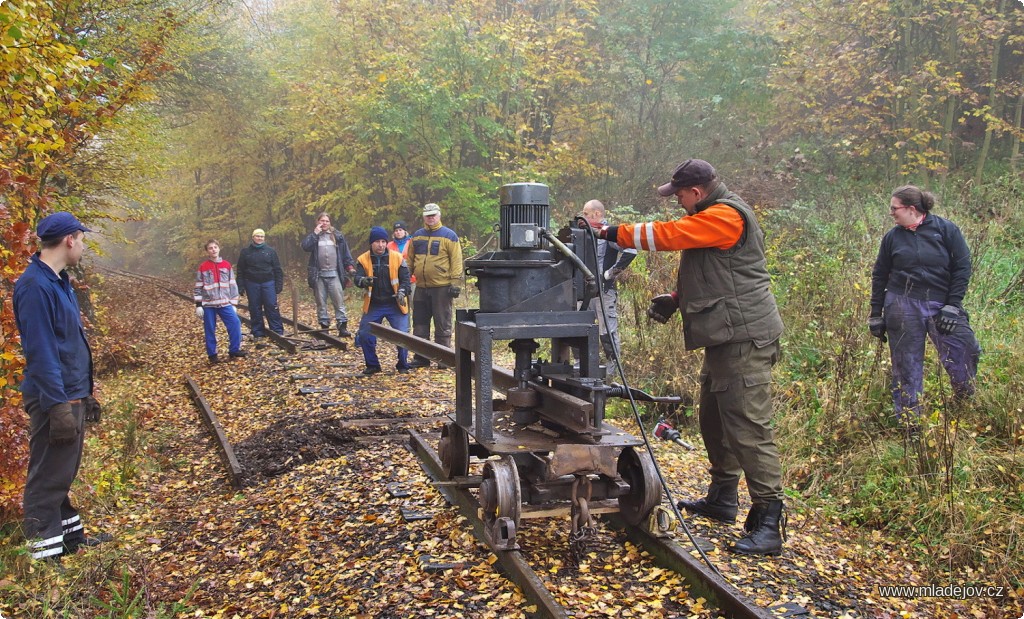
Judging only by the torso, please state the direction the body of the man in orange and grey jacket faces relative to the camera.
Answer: to the viewer's left

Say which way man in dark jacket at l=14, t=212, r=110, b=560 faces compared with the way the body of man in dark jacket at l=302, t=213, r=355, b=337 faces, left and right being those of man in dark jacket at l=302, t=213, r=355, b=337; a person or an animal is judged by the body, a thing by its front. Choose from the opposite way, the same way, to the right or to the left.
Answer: to the left

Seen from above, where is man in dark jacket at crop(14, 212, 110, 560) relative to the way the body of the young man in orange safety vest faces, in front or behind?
in front

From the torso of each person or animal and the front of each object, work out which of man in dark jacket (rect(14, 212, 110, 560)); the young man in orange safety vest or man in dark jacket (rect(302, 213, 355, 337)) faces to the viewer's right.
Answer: man in dark jacket (rect(14, 212, 110, 560))

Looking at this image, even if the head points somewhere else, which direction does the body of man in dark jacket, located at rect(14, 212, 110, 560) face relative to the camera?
to the viewer's right

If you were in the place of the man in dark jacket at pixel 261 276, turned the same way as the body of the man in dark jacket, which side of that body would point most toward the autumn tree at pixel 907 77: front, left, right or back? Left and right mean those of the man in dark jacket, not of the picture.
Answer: left

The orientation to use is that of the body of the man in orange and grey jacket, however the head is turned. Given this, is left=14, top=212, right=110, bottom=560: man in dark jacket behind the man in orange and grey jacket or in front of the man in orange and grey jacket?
in front
